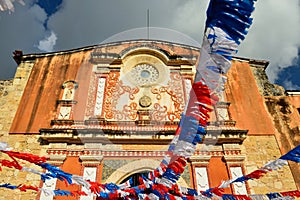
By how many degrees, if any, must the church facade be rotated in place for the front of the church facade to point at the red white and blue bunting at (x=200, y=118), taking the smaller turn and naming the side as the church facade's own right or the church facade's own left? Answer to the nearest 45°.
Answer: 0° — it already faces it

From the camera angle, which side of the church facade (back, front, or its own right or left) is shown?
front
